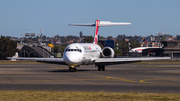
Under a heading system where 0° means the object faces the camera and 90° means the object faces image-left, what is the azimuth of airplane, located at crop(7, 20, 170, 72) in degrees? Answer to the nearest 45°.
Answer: approximately 0°
